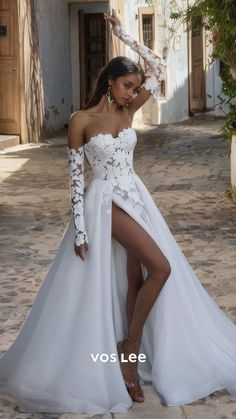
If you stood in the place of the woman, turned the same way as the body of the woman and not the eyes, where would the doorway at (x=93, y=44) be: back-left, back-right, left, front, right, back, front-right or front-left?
back-left

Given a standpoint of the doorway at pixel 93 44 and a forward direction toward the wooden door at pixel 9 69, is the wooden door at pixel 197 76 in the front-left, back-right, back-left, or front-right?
back-left

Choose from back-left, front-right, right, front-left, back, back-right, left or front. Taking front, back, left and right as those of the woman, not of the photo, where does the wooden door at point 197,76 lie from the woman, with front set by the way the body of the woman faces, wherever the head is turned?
back-left

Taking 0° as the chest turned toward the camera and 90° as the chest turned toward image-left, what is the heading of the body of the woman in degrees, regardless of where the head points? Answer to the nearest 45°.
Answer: approximately 315°

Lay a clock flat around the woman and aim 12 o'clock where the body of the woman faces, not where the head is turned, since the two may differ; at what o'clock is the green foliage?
The green foliage is roughly at 8 o'clock from the woman.

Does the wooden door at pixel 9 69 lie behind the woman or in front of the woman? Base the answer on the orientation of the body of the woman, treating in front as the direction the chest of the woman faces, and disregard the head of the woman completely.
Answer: behind
